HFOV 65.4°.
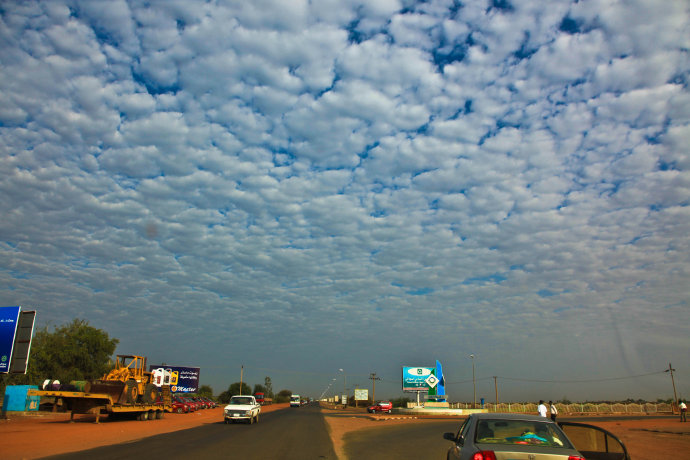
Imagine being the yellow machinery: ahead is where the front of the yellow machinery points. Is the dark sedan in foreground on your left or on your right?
on your left

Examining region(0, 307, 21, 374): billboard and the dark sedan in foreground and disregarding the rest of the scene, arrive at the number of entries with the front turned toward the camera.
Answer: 1

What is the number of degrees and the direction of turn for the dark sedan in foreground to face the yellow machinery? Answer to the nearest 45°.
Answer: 0° — it already faces it

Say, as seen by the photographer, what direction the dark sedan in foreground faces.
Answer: facing away from the viewer and to the left of the viewer

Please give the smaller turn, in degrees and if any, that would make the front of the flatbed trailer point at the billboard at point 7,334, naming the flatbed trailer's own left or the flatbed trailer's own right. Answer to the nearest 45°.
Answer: approximately 90° to the flatbed trailer's own right

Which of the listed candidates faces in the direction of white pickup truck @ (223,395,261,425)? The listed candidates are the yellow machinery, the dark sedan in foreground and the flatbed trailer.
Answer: the dark sedan in foreground

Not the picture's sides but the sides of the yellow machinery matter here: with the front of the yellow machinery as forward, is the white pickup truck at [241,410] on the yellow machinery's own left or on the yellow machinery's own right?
on the yellow machinery's own left

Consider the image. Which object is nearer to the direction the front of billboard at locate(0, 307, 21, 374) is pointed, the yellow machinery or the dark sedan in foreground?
the dark sedan in foreground

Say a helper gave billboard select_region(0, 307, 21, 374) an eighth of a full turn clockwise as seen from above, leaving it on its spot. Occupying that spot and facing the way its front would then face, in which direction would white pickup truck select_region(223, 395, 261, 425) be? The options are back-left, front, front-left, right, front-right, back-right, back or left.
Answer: back-left
